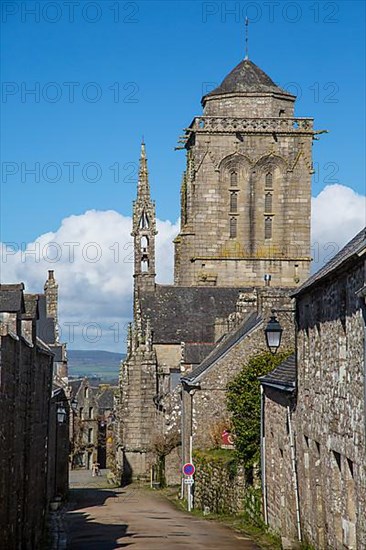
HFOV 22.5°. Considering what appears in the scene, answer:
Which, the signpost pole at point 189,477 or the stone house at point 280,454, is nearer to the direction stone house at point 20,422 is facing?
the stone house

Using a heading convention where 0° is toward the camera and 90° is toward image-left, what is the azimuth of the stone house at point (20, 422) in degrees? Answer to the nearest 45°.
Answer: approximately 270°

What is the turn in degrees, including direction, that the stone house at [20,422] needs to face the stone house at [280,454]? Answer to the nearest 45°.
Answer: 0° — it already faces it

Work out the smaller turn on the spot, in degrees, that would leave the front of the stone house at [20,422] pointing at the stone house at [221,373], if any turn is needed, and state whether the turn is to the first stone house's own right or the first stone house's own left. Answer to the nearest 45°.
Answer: approximately 45° to the first stone house's own left

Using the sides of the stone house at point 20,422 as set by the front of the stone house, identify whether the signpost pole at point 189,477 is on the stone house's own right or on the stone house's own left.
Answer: on the stone house's own left
